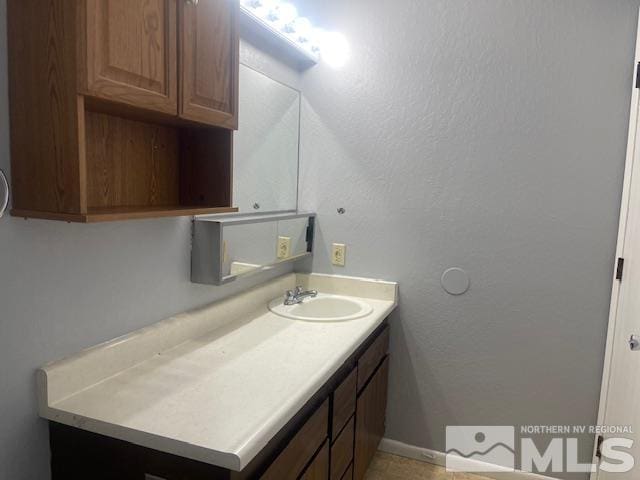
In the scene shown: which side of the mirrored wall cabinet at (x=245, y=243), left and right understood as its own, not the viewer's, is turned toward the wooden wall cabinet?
right

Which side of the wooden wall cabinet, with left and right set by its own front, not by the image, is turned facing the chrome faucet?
left

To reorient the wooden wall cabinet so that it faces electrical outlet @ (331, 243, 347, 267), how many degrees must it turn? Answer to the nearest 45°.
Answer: approximately 90° to its left

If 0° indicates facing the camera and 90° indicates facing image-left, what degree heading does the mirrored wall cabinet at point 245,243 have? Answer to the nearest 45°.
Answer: approximately 315°
